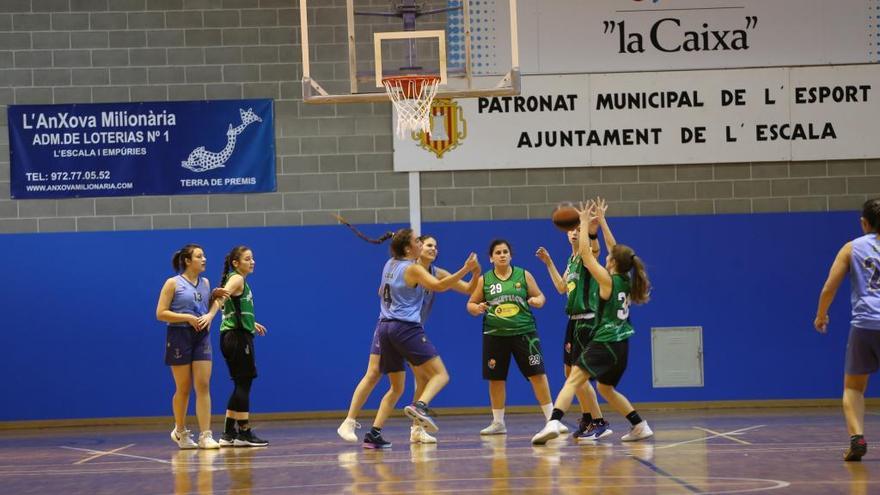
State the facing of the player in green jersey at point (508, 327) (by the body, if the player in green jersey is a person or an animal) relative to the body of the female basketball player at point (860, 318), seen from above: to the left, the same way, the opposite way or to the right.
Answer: the opposite way

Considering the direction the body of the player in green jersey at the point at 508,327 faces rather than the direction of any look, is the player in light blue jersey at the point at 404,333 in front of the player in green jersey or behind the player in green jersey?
in front

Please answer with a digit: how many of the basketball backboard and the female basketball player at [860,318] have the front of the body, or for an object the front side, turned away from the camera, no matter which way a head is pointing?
1

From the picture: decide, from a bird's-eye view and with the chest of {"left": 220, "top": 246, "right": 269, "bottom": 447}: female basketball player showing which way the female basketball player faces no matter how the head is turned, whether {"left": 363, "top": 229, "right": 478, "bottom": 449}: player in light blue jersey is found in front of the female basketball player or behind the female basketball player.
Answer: in front

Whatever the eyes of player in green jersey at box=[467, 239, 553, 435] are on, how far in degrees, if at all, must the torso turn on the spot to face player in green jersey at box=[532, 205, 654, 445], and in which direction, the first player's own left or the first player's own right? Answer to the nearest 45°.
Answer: approximately 45° to the first player's own left

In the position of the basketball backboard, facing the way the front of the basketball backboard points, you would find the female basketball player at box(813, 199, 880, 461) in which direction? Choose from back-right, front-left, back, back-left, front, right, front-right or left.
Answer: front-left

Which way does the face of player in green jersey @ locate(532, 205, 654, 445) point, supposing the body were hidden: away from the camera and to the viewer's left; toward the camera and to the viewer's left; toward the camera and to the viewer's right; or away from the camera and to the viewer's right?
away from the camera and to the viewer's left

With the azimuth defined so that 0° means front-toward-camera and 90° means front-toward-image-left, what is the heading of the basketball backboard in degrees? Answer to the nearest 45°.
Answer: approximately 0°

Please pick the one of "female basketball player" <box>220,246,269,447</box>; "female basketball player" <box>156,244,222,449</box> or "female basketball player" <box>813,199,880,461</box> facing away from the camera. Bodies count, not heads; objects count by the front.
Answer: "female basketball player" <box>813,199,880,461</box>

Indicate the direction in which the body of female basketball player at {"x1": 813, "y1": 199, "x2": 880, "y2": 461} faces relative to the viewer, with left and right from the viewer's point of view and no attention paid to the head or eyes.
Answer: facing away from the viewer

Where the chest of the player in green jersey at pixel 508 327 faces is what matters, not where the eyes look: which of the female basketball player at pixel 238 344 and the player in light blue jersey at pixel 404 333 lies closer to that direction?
the player in light blue jersey

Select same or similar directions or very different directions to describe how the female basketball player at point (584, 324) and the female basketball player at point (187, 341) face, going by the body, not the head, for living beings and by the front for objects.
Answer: very different directions
